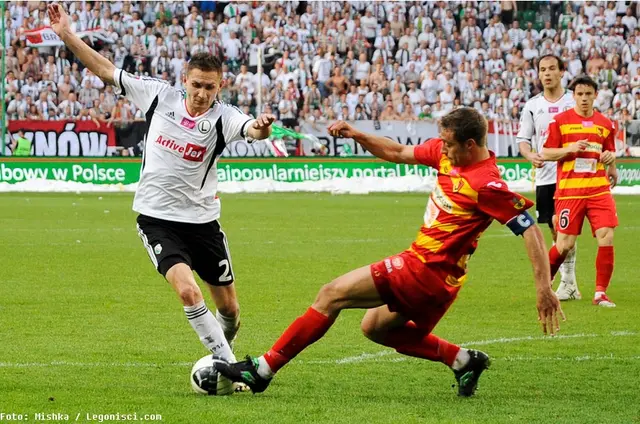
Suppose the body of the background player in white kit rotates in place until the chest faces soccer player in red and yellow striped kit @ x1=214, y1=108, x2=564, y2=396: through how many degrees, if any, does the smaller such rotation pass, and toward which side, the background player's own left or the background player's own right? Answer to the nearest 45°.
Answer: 0° — they already face them

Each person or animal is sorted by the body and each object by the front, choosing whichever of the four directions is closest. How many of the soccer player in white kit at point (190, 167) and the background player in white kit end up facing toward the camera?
2

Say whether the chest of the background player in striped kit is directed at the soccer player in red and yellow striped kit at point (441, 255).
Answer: yes

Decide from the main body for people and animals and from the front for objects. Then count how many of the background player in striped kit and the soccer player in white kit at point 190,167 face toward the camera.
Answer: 2

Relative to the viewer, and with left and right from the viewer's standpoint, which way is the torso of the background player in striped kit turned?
facing the viewer

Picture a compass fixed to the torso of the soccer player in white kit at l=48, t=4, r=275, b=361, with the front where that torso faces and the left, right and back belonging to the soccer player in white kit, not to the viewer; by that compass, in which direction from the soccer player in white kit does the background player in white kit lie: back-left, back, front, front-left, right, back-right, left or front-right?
back-left

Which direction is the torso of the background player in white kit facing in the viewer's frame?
toward the camera

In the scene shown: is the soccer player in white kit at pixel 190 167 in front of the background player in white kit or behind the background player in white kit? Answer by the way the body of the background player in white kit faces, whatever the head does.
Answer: in front

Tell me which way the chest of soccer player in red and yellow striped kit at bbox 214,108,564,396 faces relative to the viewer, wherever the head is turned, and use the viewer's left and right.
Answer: facing the viewer and to the left of the viewer

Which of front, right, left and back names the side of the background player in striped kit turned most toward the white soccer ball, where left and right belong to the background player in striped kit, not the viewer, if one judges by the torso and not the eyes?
front

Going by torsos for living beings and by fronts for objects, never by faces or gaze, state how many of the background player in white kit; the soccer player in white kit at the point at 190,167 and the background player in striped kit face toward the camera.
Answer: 3

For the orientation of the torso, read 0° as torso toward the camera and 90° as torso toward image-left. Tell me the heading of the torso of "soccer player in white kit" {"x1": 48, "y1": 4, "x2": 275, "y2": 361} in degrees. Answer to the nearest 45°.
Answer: approximately 0°
